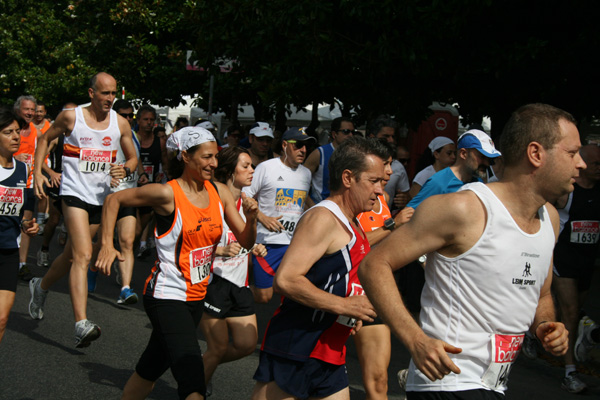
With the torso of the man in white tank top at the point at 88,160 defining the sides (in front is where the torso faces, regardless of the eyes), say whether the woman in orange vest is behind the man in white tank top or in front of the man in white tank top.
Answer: in front

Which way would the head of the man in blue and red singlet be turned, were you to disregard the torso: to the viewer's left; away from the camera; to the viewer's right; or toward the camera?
to the viewer's right

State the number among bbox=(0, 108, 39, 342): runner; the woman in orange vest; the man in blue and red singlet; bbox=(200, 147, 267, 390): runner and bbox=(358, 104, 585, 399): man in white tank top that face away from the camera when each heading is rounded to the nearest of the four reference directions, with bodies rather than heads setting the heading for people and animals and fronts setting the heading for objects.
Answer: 0

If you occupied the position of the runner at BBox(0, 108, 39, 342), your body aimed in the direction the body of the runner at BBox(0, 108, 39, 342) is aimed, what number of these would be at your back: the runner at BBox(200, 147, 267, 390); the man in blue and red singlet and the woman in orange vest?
0

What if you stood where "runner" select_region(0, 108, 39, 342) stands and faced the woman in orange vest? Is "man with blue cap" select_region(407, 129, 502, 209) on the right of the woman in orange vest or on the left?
left

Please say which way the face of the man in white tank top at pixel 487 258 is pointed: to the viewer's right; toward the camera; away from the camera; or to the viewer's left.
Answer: to the viewer's right

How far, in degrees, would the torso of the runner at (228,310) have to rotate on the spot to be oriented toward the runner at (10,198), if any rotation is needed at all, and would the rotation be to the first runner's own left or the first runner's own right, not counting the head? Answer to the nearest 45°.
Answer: approximately 135° to the first runner's own right

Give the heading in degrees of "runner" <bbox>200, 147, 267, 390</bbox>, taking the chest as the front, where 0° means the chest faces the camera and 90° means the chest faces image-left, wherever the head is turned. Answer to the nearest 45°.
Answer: approximately 315°

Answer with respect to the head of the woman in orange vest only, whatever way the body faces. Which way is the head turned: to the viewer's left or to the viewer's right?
to the viewer's right

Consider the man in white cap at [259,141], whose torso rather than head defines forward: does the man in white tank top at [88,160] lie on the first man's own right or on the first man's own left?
on the first man's own right

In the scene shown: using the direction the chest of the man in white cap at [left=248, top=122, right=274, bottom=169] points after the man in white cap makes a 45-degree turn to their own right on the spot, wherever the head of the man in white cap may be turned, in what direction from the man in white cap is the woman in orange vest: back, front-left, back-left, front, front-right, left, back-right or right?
front

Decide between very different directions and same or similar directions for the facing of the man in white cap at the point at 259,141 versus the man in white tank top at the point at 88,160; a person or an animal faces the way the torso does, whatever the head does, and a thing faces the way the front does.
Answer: same or similar directions

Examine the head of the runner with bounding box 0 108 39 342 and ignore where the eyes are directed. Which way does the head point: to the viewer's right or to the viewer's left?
to the viewer's right

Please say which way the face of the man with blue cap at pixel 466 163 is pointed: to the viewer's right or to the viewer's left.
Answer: to the viewer's right

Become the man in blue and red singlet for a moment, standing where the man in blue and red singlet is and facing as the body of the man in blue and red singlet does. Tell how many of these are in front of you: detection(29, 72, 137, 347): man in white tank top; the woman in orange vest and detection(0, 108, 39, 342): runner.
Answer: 0

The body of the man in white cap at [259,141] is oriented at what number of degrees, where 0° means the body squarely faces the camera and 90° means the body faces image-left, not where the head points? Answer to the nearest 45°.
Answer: approximately 315°

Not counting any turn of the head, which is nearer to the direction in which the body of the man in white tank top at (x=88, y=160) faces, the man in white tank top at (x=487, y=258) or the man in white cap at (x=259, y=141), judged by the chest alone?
the man in white tank top

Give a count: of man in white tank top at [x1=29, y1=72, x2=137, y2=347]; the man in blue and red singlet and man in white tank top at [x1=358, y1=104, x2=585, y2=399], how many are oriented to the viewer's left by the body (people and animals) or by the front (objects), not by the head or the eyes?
0
